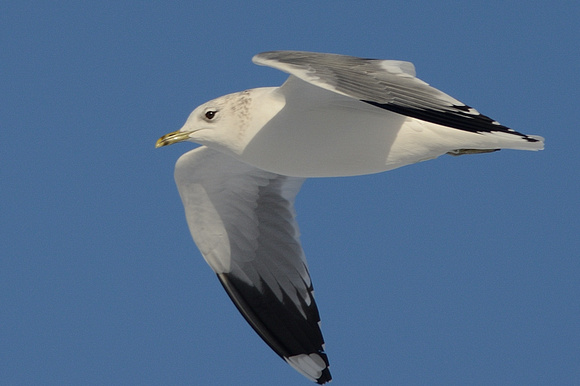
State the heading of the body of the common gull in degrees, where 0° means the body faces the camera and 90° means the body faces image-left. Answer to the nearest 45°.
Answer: approximately 90°
